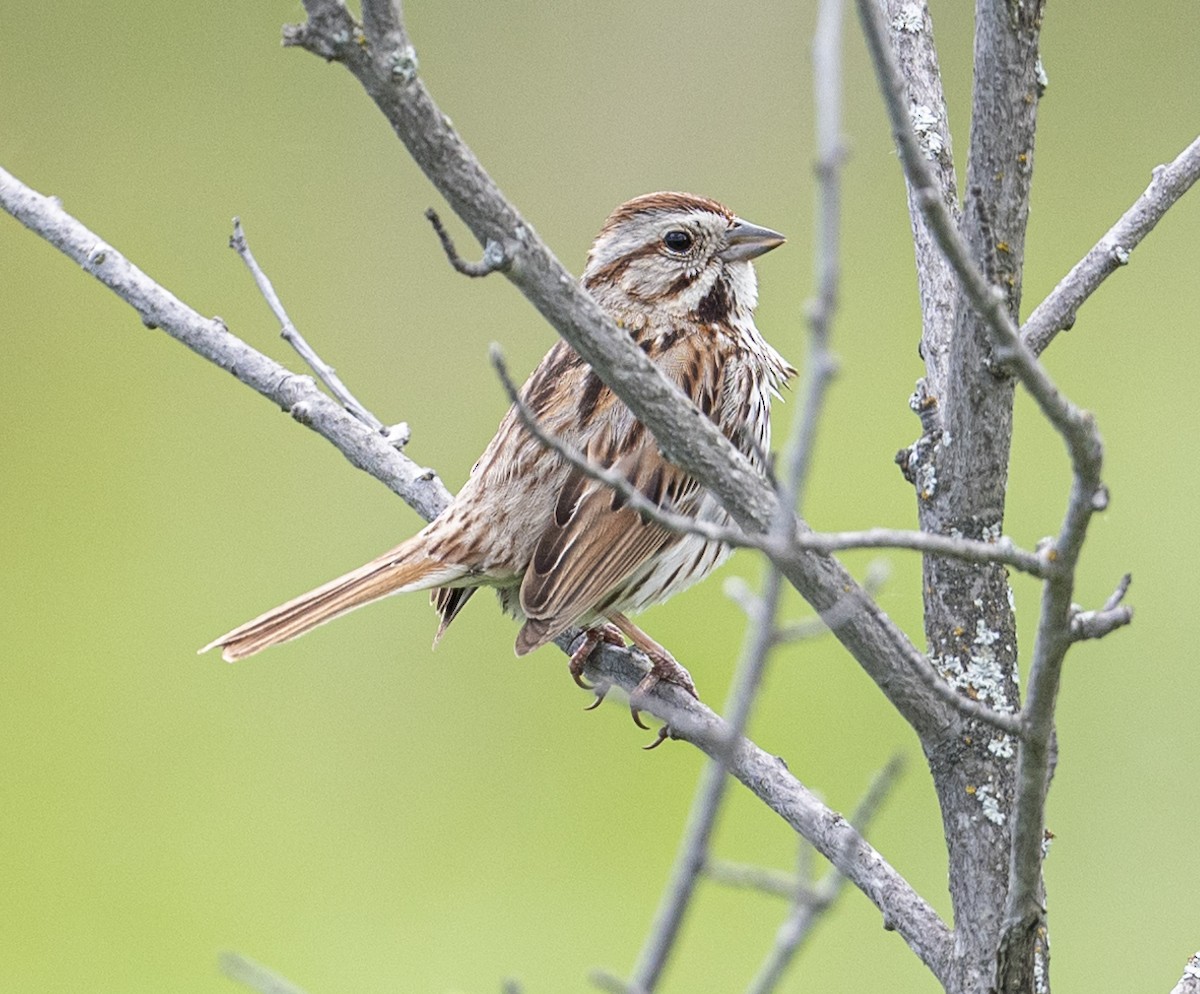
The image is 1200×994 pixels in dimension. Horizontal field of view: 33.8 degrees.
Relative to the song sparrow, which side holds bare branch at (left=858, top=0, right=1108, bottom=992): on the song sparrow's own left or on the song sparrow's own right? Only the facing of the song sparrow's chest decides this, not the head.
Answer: on the song sparrow's own right

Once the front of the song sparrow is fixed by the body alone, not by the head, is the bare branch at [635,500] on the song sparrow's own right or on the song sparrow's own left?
on the song sparrow's own right

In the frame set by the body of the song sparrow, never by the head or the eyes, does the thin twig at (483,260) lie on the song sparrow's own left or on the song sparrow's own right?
on the song sparrow's own right

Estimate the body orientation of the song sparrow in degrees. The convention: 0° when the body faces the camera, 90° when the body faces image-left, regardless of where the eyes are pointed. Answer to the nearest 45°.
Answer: approximately 270°
